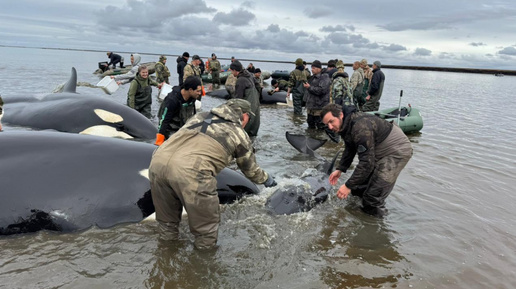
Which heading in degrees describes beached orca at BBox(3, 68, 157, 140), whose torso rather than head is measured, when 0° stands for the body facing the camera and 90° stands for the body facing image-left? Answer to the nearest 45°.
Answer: approximately 270°

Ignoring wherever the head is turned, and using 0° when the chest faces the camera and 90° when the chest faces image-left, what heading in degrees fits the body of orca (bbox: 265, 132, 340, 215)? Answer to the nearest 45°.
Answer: approximately 45°

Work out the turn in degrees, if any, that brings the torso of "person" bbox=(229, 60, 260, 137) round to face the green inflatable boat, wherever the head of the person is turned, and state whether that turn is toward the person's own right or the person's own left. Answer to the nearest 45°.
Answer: approximately 135° to the person's own right
